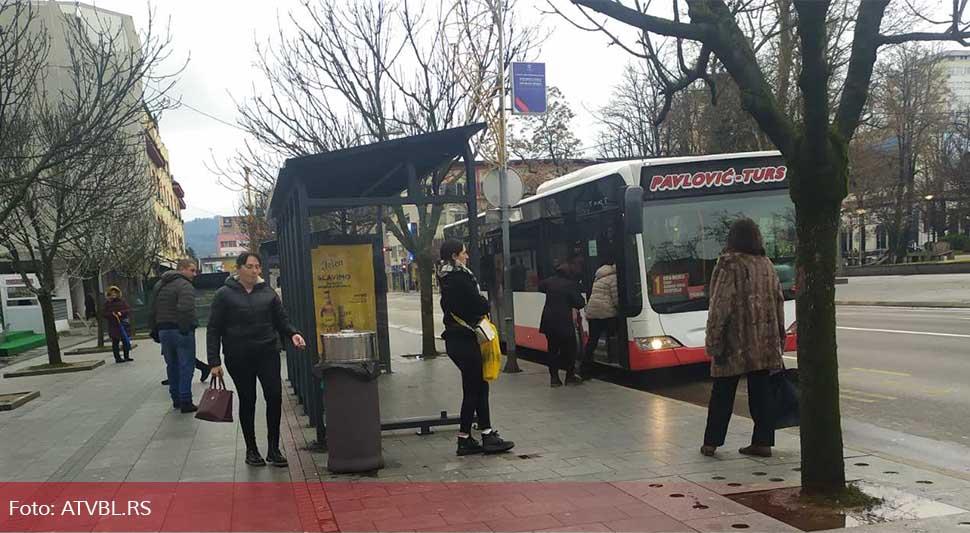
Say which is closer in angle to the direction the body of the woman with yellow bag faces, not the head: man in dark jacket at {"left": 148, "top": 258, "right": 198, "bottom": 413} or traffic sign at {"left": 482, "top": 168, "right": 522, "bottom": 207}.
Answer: the traffic sign

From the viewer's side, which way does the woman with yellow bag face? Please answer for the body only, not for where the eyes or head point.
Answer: to the viewer's right

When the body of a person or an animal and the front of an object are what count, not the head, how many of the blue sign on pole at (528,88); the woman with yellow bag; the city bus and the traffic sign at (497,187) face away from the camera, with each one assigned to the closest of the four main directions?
1

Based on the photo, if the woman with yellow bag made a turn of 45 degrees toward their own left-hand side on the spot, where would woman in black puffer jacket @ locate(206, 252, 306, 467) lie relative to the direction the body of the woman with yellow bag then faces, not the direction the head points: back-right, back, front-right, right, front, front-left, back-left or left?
back-left

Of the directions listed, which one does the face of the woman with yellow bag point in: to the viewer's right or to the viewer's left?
to the viewer's right

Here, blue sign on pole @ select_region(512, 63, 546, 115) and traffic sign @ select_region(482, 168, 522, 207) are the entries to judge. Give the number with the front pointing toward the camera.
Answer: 1

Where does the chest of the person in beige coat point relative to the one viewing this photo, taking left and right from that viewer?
facing away from the viewer and to the right of the viewer

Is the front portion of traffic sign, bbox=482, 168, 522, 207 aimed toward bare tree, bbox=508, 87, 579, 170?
yes

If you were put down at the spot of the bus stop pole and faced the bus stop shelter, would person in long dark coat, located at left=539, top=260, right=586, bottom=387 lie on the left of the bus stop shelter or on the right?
left

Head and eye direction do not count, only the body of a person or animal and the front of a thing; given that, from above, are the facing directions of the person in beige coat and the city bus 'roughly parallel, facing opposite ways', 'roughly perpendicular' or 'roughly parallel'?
roughly perpendicular

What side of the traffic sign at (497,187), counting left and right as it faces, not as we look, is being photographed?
back
